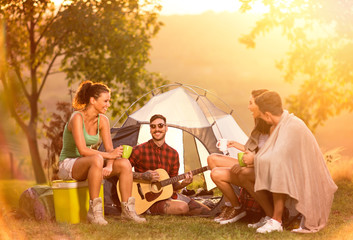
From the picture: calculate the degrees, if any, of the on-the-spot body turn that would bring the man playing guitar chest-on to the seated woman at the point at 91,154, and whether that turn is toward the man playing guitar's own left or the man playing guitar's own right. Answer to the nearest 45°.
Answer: approximately 45° to the man playing guitar's own right

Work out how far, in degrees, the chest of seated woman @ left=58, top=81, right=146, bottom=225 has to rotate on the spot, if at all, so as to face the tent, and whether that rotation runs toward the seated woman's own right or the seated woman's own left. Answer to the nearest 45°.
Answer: approximately 90° to the seated woman's own left

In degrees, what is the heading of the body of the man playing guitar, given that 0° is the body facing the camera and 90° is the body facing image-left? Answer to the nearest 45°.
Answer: approximately 0°

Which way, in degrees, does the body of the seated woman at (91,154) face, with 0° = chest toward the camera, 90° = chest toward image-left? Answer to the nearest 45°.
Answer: approximately 315°

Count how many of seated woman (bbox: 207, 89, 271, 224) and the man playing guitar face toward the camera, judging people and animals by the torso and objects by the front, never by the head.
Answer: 1

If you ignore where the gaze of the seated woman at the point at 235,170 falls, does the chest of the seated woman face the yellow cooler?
yes

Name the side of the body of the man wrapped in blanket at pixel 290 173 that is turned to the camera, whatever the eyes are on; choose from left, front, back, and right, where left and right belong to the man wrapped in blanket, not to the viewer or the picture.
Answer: left

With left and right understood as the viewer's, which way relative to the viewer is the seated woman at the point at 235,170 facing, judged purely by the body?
facing to the left of the viewer

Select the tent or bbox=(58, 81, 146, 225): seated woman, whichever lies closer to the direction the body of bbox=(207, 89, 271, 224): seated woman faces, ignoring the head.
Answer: the seated woman
